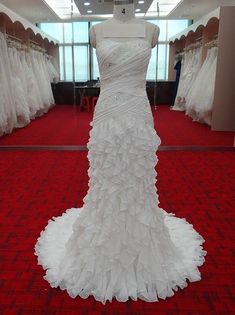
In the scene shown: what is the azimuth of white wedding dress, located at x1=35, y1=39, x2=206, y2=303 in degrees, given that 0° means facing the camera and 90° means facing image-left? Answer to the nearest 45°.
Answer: approximately 0°

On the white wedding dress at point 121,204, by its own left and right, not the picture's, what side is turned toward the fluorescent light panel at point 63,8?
back

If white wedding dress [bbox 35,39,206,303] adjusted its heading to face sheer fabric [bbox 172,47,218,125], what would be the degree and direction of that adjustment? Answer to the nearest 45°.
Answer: approximately 180°

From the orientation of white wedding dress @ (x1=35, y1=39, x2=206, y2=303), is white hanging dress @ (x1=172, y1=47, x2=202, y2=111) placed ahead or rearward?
rearward
